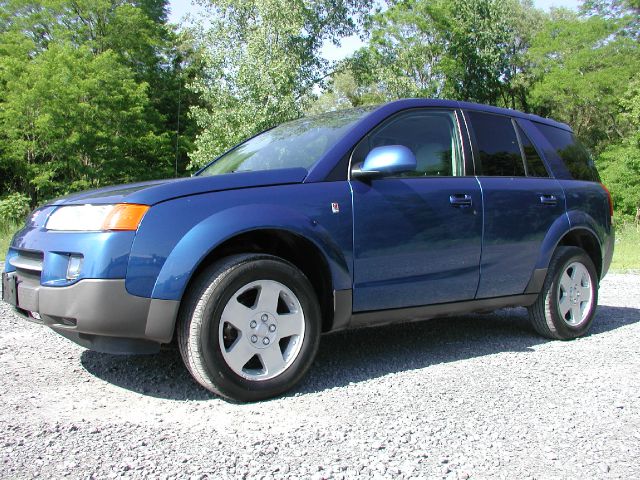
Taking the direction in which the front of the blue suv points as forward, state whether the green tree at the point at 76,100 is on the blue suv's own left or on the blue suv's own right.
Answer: on the blue suv's own right

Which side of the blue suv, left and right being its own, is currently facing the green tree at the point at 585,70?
back

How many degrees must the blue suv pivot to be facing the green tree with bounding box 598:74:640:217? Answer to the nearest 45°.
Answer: approximately 180°

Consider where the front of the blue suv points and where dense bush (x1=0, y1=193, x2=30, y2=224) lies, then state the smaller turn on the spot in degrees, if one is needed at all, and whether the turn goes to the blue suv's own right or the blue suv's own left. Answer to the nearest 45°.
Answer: approximately 90° to the blue suv's own right

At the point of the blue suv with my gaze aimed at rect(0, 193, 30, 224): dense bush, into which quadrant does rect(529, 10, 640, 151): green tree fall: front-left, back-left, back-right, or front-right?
front-right

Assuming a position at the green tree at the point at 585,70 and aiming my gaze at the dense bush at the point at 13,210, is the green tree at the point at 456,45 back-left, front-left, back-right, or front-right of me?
front-right

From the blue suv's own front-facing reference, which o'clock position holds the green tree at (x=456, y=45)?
The green tree is roughly at 5 o'clock from the blue suv.

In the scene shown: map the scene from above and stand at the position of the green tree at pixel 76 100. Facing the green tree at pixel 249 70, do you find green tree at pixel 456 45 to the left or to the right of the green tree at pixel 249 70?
left

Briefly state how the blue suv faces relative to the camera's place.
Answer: facing the viewer and to the left of the viewer

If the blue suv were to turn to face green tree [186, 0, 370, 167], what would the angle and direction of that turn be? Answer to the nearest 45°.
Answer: approximately 135° to its right
